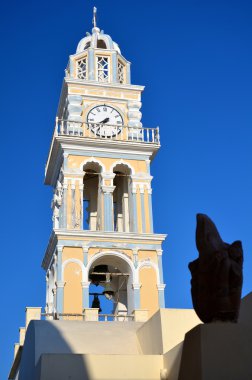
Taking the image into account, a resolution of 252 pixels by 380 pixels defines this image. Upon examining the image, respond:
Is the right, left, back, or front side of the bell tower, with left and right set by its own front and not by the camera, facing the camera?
front

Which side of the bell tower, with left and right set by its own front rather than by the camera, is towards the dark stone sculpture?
front
